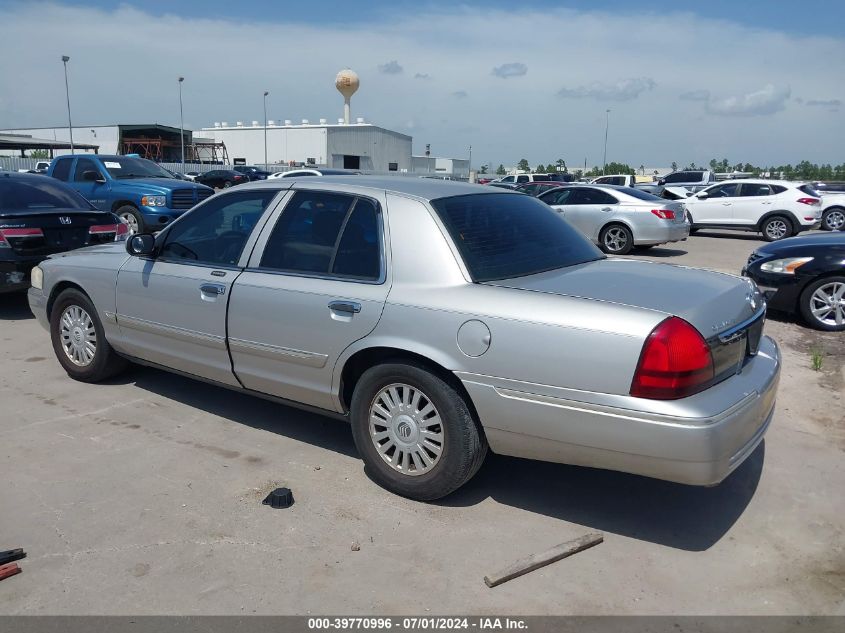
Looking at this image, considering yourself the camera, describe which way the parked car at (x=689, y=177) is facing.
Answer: facing to the left of the viewer

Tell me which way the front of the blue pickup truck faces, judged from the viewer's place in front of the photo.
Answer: facing the viewer and to the right of the viewer

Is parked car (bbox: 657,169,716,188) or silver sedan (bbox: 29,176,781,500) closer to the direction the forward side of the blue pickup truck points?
the silver sedan

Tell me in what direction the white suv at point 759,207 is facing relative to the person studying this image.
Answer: facing to the left of the viewer

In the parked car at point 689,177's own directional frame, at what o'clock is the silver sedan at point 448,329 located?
The silver sedan is roughly at 9 o'clock from the parked car.

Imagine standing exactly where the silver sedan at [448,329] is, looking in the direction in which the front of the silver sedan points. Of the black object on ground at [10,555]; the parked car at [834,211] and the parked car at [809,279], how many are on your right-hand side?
2

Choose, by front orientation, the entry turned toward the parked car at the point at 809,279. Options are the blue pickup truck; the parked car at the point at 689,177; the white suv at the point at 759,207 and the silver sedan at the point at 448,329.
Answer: the blue pickup truck

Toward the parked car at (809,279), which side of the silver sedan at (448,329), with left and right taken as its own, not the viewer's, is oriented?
right

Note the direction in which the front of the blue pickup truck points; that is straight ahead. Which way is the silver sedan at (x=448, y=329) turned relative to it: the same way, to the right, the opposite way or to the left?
the opposite way

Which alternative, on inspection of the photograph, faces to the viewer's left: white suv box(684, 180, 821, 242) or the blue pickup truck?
the white suv

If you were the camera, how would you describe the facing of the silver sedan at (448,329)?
facing away from the viewer and to the left of the viewer
